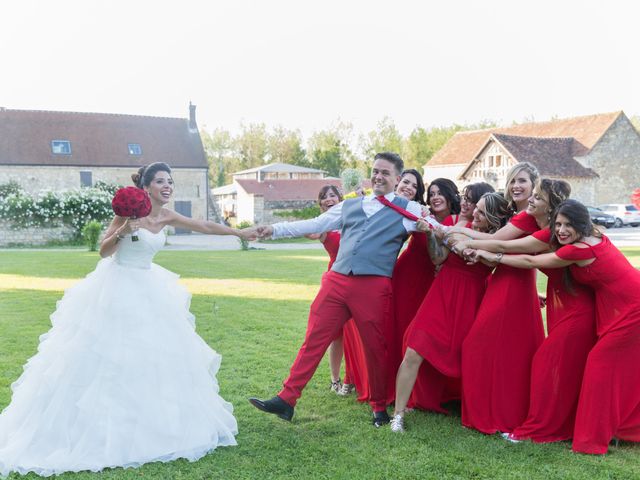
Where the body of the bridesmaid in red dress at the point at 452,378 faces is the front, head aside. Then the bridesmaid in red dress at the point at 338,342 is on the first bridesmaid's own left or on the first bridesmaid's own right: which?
on the first bridesmaid's own right

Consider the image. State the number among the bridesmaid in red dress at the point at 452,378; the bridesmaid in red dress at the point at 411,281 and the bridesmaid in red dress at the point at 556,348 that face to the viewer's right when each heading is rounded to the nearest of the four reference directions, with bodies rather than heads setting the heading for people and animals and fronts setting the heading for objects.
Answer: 0

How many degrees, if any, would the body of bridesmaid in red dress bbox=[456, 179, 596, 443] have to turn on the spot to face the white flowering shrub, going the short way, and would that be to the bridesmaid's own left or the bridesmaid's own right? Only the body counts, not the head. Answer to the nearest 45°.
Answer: approximately 45° to the bridesmaid's own right

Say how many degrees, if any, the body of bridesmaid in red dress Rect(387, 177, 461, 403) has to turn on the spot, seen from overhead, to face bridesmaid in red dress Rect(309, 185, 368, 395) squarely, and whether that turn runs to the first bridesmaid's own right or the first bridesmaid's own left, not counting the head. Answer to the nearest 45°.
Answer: approximately 90° to the first bridesmaid's own right

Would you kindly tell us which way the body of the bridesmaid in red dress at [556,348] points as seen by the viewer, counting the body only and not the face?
to the viewer's left

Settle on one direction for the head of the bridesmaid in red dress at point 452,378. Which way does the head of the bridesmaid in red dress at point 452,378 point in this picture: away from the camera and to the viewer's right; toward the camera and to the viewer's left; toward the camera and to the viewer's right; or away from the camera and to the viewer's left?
toward the camera and to the viewer's left

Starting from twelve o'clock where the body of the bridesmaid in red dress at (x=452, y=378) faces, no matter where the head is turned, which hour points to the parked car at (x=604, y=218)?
The parked car is roughly at 5 o'clock from the bridesmaid in red dress.

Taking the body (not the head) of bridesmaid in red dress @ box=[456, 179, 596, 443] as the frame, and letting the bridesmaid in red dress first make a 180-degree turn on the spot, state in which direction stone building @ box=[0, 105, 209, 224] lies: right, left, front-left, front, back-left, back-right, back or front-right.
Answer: back-left

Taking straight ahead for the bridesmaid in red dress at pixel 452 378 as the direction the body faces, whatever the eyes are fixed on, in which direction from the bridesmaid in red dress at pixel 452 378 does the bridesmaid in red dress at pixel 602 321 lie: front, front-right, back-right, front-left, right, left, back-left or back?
left

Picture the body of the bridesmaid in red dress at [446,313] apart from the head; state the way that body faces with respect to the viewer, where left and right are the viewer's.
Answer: facing the viewer and to the left of the viewer

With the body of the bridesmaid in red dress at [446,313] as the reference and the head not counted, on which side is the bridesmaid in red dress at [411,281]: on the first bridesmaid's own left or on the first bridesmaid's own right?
on the first bridesmaid's own right

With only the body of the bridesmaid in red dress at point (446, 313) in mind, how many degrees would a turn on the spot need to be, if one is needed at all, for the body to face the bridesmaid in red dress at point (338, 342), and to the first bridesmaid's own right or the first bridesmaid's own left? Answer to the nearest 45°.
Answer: approximately 90° to the first bridesmaid's own right

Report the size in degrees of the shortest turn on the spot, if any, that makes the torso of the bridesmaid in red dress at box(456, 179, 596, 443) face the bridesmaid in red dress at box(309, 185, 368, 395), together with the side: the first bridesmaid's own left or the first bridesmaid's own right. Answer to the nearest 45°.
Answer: approximately 45° to the first bridesmaid's own right
